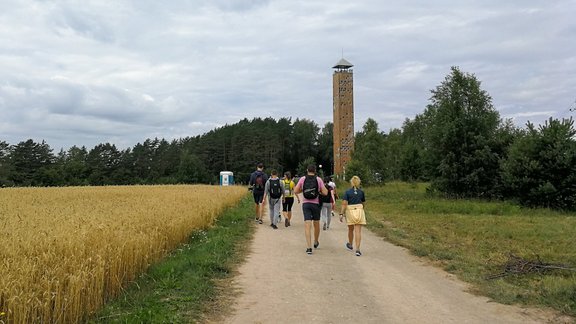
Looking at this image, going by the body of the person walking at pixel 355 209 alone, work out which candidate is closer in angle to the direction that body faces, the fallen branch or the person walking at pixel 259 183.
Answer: the person walking

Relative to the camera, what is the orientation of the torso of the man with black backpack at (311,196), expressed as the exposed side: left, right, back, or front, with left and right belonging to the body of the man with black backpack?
back

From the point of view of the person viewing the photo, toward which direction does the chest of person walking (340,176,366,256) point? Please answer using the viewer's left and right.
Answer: facing away from the viewer

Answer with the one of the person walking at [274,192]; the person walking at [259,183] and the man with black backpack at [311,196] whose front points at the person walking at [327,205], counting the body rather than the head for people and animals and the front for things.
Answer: the man with black backpack

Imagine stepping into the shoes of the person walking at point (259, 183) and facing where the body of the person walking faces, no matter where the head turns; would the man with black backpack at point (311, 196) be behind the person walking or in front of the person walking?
behind

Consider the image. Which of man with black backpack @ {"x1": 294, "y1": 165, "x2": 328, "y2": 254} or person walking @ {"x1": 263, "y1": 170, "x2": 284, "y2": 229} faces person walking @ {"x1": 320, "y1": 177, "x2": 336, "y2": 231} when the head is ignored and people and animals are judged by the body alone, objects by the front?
the man with black backpack

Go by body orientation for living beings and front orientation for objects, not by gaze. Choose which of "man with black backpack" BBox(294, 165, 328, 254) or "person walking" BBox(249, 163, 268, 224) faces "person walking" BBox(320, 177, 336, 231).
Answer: the man with black backpack

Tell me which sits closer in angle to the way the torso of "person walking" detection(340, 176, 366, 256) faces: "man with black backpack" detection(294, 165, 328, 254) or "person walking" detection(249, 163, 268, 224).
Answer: the person walking

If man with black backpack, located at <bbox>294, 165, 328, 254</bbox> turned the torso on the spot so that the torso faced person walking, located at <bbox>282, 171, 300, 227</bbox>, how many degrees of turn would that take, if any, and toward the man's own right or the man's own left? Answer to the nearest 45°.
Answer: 0° — they already face them

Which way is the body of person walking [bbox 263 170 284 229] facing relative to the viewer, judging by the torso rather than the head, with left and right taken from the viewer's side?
facing away from the viewer

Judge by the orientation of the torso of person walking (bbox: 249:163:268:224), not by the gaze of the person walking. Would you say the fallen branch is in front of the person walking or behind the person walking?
behind

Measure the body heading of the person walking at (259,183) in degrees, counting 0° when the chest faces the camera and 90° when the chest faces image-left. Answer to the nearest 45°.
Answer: approximately 180°

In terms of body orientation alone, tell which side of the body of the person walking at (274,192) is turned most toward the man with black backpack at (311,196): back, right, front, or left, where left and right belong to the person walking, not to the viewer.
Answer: back
